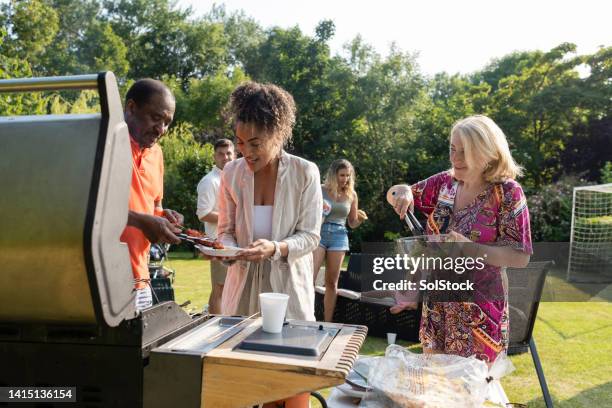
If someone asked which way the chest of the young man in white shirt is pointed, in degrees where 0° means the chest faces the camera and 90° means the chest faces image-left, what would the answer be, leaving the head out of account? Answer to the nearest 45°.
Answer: approximately 315°

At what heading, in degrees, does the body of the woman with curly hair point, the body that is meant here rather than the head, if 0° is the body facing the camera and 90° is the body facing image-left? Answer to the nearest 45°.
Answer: approximately 45°

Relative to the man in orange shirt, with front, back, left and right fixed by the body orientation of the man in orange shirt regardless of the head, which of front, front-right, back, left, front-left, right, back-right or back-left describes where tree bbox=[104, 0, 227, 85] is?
back-left

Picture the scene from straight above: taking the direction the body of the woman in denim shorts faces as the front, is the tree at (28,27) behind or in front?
behind

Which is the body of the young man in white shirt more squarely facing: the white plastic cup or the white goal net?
the white plastic cup

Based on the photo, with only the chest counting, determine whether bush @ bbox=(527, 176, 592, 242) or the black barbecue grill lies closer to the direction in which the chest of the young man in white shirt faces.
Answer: the black barbecue grill

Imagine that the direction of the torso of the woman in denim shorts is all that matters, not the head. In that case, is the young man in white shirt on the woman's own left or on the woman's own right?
on the woman's own right

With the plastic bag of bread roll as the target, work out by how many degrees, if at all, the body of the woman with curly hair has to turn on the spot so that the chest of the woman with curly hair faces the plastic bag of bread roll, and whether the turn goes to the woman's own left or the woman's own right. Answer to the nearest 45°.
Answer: approximately 90° to the woman's own left
